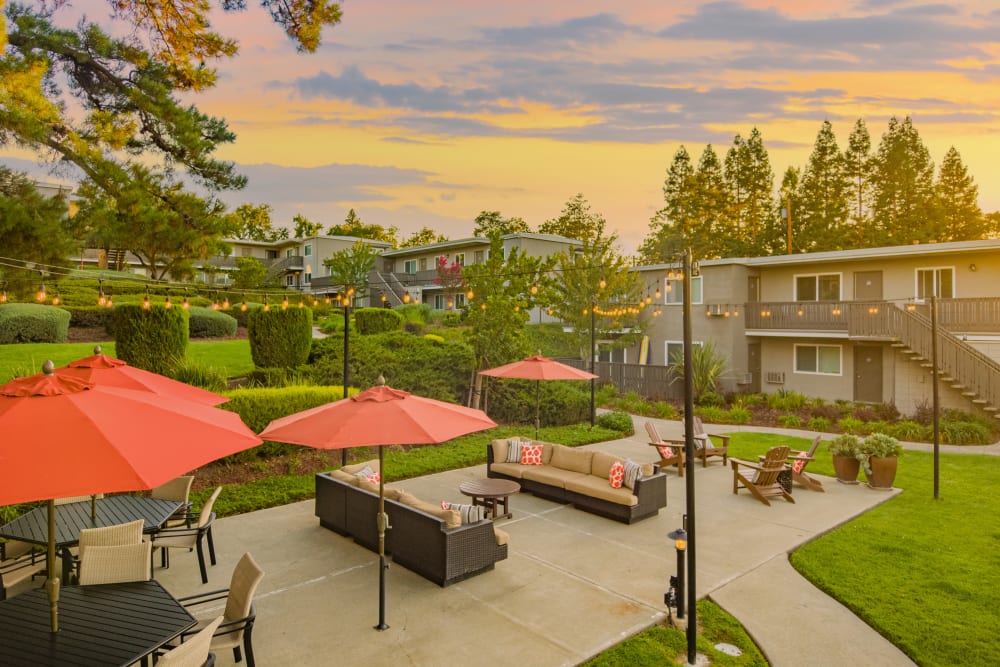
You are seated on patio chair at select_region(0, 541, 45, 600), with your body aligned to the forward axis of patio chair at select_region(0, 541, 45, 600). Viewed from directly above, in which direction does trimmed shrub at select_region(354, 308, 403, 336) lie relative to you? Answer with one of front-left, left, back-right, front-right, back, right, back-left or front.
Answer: left

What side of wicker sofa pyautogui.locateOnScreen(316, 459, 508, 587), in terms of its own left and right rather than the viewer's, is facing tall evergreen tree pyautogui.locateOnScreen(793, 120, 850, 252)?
front

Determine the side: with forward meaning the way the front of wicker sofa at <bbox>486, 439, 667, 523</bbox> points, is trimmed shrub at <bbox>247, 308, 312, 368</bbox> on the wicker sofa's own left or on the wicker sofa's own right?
on the wicker sofa's own right

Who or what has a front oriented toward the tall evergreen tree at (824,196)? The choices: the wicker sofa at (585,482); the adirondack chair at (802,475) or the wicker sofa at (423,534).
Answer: the wicker sofa at (423,534)

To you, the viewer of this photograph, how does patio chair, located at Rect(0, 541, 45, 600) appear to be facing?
facing the viewer and to the right of the viewer

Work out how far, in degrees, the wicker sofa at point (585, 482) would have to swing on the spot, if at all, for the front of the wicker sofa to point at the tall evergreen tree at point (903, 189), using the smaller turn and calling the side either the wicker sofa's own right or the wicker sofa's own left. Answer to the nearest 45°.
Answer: approximately 180°

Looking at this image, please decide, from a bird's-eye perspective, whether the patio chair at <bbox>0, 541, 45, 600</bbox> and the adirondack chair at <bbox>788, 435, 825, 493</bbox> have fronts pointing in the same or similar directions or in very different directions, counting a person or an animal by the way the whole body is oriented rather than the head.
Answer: very different directions

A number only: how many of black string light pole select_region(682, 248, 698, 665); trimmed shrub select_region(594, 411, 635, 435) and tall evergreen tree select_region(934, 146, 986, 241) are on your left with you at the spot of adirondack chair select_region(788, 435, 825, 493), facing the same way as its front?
1

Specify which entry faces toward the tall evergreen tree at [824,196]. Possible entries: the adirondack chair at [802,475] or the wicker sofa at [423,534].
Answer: the wicker sofa

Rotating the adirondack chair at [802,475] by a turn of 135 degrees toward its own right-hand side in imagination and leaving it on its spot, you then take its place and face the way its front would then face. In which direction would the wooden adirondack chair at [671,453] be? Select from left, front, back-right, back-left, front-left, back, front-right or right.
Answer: back-left

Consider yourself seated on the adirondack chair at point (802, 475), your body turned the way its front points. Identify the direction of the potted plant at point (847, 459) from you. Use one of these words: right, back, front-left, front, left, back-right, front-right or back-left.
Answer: back-right

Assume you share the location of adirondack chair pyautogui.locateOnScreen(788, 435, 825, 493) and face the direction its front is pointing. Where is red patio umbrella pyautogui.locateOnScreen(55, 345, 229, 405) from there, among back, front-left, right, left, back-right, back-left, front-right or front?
front-left

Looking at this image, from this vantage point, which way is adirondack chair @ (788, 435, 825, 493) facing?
to the viewer's left

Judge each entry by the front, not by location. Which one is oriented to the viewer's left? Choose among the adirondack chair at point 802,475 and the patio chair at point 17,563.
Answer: the adirondack chair

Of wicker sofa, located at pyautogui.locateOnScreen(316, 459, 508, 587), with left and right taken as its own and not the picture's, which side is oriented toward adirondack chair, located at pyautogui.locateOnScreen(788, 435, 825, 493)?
front

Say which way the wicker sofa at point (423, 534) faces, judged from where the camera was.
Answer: facing away from the viewer and to the right of the viewer

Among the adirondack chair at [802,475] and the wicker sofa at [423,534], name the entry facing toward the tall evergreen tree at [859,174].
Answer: the wicker sofa

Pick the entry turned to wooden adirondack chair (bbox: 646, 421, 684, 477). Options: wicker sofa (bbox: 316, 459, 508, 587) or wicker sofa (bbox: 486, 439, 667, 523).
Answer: wicker sofa (bbox: 316, 459, 508, 587)

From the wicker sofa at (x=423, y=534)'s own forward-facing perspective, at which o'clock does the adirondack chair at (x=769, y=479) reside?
The adirondack chair is roughly at 1 o'clock from the wicker sofa.

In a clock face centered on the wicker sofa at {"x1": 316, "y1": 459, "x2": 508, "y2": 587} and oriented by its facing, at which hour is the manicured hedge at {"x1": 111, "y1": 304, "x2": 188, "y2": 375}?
The manicured hedge is roughly at 9 o'clock from the wicker sofa.

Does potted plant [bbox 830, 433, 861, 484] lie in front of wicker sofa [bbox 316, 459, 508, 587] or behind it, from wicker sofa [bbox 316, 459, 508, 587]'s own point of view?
in front
